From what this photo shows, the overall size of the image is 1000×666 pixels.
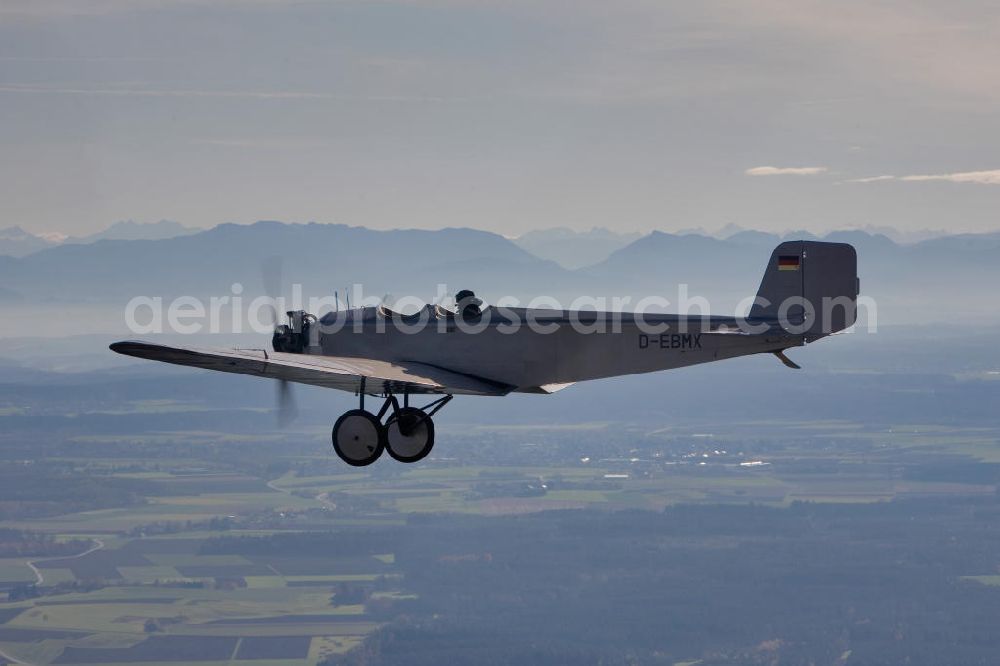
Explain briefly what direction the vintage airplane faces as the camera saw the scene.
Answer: facing away from the viewer and to the left of the viewer
